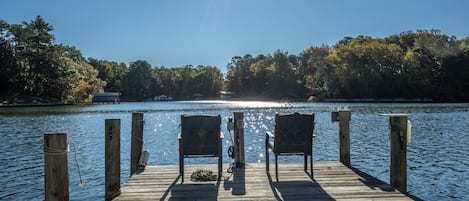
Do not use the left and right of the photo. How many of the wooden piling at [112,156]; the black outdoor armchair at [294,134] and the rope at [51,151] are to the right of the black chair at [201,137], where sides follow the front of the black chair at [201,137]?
1

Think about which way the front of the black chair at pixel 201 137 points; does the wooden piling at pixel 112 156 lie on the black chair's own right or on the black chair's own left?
on the black chair's own left

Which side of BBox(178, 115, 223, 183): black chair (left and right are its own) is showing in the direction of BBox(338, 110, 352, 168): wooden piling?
right

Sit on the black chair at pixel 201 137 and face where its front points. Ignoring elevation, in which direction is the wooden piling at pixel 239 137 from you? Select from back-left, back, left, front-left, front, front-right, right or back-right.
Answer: front-right

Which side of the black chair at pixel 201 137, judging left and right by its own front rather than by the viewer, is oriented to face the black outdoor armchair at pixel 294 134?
right

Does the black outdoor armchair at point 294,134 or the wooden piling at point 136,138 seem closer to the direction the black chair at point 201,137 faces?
the wooden piling

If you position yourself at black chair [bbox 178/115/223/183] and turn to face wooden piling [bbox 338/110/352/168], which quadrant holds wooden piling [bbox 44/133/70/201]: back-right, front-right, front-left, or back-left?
back-right

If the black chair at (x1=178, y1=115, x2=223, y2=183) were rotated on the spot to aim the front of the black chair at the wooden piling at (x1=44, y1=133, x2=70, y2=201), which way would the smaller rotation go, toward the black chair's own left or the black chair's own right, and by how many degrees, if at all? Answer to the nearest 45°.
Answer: approximately 135° to the black chair's own left

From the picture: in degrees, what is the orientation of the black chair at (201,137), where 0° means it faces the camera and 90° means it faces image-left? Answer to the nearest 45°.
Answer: approximately 180°

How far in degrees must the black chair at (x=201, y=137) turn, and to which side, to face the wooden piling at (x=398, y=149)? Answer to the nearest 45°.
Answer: approximately 90° to its right

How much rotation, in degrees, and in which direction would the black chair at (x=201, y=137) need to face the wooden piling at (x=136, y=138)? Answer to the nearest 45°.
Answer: approximately 45° to its left
